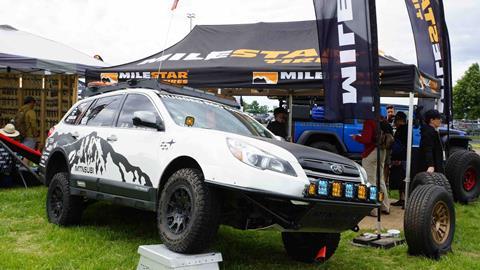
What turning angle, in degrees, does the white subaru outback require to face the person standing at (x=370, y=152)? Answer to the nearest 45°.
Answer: approximately 90° to its left

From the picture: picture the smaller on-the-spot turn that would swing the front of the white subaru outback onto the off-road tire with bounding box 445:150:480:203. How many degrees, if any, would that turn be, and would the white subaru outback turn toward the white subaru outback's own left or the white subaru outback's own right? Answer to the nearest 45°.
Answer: approximately 90° to the white subaru outback's own left

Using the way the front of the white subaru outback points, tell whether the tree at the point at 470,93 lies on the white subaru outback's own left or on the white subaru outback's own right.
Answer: on the white subaru outback's own left

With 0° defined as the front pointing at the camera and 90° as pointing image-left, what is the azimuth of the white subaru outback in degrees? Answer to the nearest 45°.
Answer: approximately 315°

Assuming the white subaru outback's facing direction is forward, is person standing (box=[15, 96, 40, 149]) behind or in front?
behind
